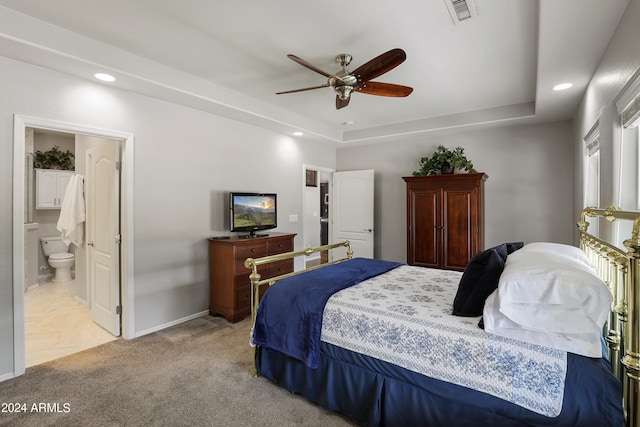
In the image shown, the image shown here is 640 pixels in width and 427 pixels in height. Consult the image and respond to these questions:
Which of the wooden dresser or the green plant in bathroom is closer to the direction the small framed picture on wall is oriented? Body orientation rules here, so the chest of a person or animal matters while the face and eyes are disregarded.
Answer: the wooden dresser

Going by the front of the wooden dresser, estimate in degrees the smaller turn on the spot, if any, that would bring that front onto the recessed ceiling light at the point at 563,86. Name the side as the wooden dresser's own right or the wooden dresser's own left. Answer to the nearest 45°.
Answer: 0° — it already faces it

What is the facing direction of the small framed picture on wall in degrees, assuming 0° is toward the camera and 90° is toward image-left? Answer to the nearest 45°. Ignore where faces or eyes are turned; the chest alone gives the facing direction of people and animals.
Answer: approximately 315°

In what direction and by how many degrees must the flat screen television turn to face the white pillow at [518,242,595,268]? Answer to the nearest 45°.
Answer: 0° — it already faces it

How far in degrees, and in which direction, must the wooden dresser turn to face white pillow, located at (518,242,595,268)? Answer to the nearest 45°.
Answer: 0° — it already faces it
